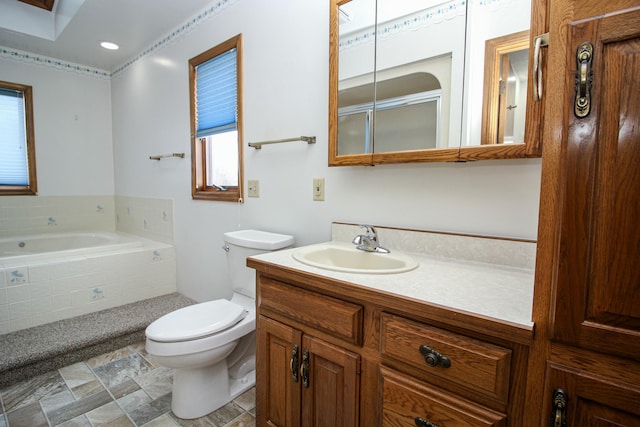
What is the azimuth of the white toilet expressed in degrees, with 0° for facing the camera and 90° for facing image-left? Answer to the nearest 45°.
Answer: approximately 45°

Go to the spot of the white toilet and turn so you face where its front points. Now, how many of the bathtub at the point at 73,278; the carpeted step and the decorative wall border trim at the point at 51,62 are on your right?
3

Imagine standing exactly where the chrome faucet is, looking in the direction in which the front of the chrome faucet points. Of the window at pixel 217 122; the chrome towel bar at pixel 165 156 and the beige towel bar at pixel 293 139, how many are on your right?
3

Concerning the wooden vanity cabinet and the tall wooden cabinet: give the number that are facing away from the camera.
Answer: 0

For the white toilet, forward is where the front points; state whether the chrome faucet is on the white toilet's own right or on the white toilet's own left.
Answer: on the white toilet's own left

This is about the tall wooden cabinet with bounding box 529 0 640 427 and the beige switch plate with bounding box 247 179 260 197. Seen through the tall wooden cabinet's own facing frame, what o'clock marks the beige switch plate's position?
The beige switch plate is roughly at 2 o'clock from the tall wooden cabinet.

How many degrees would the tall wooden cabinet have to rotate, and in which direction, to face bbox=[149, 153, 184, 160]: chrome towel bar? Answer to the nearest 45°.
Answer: approximately 45° to its right

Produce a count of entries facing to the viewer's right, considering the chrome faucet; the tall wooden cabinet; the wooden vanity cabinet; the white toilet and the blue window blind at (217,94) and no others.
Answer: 0

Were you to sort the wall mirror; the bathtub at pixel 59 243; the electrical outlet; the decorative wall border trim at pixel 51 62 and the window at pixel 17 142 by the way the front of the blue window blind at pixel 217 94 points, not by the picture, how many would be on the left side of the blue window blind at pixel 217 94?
2

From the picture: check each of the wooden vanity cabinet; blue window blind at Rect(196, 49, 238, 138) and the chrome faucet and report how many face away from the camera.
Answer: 0

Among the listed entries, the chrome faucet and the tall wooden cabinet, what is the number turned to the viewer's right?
0

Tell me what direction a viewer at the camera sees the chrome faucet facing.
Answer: facing the viewer and to the left of the viewer

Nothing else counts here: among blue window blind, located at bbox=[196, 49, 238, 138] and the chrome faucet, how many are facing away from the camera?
0

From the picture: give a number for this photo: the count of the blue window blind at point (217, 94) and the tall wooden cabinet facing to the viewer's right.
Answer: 0
